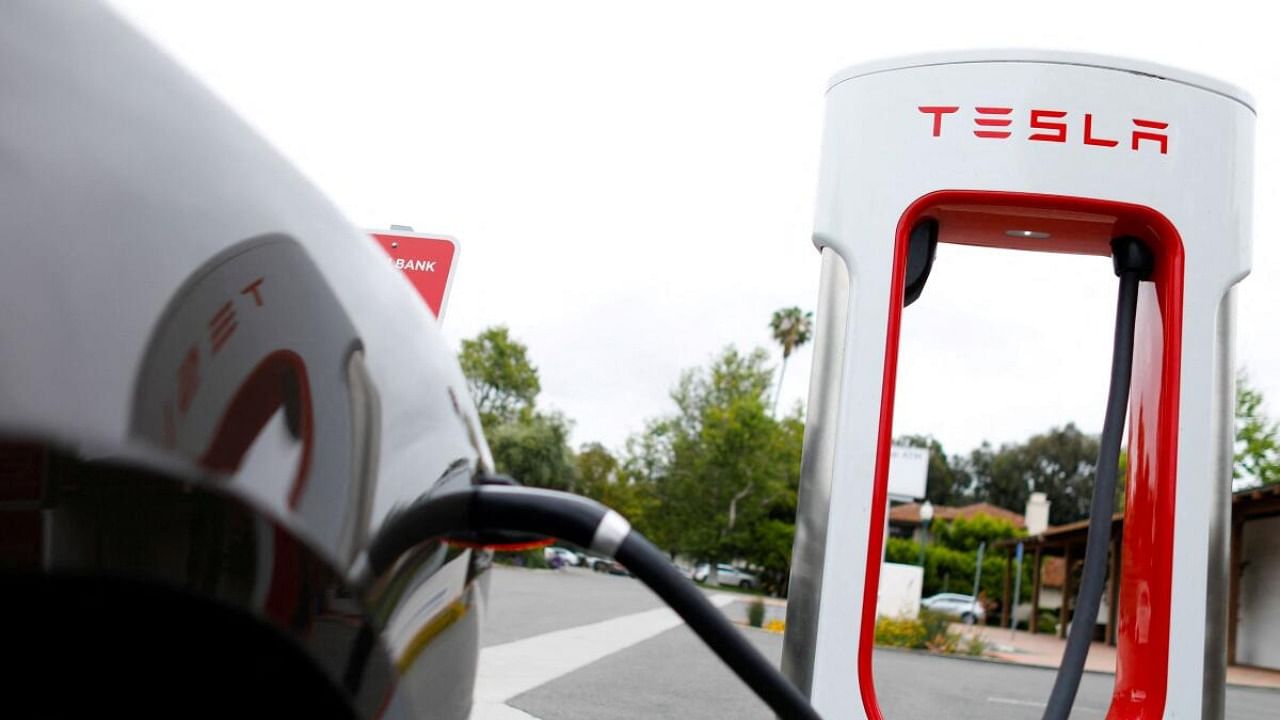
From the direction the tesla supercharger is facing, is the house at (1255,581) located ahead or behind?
behind

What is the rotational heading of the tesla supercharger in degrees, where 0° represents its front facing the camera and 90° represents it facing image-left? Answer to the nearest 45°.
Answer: approximately 0°

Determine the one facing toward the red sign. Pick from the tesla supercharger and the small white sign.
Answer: the small white sign

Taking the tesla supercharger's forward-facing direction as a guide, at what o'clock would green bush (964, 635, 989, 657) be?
The green bush is roughly at 6 o'clock from the tesla supercharger.

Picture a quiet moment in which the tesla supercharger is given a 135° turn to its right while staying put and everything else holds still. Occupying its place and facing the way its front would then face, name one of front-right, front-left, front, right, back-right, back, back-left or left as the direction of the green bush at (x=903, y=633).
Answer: front-right

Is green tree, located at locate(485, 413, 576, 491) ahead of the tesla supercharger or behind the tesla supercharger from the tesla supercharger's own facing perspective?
behind

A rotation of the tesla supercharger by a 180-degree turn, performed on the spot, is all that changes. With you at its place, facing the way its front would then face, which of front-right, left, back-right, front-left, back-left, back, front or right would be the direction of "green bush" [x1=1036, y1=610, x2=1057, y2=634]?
front

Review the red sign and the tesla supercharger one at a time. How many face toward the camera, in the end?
2

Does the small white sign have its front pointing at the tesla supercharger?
yes

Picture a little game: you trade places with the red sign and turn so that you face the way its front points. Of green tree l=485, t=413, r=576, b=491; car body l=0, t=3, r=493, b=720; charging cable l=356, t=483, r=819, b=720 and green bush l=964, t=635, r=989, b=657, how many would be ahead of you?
2

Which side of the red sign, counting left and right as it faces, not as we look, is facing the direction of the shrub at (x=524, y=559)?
back

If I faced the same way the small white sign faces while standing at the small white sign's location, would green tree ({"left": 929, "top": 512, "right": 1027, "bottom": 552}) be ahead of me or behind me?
behind
